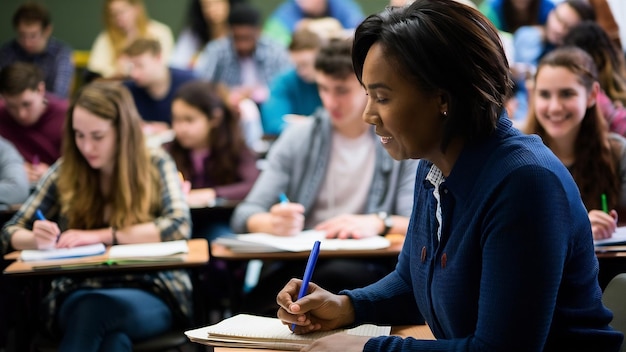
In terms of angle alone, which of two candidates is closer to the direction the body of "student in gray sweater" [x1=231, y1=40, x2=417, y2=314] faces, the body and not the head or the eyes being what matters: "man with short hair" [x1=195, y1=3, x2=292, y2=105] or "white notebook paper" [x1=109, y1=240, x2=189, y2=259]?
the white notebook paper

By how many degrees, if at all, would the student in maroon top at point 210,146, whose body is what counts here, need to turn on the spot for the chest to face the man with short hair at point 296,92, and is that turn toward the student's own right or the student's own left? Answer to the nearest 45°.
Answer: approximately 180°

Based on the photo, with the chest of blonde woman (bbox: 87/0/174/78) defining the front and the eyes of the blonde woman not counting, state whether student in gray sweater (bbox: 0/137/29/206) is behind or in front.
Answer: in front

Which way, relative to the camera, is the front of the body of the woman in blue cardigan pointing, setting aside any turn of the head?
to the viewer's left

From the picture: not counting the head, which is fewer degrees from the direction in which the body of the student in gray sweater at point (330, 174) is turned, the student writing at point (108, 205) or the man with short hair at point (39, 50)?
the student writing

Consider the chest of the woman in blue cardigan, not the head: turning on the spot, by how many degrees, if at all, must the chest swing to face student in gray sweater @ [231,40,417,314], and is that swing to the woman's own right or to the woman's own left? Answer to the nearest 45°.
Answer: approximately 90° to the woman's own right

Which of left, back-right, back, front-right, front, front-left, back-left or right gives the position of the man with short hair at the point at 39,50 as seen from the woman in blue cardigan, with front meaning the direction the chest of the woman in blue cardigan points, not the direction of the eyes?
front-right

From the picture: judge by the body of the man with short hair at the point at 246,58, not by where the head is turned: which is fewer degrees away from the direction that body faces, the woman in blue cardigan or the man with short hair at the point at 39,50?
the woman in blue cardigan

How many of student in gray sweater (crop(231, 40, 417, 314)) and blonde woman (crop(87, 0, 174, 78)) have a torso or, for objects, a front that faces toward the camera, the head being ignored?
2

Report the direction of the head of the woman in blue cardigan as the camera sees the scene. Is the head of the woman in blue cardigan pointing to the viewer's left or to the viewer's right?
to the viewer's left

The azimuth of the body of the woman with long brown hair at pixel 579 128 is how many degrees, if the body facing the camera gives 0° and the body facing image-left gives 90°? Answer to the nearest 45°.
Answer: approximately 45°

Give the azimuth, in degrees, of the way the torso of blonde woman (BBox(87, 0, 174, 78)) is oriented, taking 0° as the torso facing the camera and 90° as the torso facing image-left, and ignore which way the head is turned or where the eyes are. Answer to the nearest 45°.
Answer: approximately 0°
